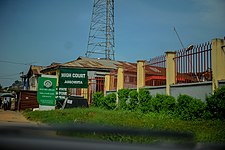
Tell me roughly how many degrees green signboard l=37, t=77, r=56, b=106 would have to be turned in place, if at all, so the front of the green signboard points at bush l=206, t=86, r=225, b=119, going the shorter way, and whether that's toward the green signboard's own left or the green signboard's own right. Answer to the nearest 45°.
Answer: approximately 45° to the green signboard's own left

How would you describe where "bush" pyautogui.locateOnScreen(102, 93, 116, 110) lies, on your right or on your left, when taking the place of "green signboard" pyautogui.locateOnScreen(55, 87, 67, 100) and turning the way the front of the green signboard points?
on your left

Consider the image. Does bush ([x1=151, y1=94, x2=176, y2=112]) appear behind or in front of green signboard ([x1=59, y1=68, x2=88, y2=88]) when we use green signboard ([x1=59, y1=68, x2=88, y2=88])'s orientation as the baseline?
in front

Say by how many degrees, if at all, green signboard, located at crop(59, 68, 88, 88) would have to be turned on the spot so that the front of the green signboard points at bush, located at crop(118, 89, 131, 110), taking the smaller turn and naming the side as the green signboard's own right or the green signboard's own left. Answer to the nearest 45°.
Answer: approximately 45° to the green signboard's own left

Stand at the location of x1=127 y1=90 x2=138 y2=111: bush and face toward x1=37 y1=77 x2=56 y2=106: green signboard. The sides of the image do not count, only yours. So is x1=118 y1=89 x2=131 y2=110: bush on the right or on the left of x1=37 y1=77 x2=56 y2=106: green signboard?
right

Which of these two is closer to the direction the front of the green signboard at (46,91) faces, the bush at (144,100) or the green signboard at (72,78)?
the bush

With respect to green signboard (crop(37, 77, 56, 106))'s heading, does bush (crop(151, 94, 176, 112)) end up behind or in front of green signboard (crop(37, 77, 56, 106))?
in front

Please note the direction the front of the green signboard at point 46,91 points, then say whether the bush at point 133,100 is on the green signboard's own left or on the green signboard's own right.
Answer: on the green signboard's own left

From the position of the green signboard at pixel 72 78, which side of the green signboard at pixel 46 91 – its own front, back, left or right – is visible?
left

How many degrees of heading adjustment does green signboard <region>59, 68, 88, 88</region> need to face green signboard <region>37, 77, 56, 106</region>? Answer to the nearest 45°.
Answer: approximately 90° to its right

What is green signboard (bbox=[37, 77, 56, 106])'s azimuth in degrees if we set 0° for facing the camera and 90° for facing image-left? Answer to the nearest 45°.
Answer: approximately 0°

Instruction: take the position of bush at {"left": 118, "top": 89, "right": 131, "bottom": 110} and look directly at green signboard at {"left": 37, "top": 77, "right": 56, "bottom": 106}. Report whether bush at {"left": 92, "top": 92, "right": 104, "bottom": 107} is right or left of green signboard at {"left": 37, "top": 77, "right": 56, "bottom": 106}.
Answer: right
